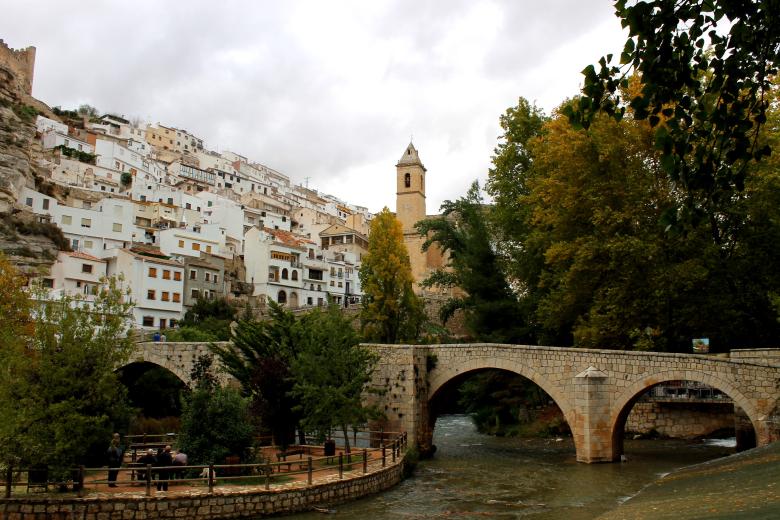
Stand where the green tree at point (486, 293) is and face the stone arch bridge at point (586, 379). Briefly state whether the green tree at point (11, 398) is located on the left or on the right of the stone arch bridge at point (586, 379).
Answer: right

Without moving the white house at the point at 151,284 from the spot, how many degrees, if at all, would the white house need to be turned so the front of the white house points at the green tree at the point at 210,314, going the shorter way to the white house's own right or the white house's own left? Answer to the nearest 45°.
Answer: approximately 45° to the white house's own left

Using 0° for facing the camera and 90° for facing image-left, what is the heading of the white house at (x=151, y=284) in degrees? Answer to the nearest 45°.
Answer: approximately 315°

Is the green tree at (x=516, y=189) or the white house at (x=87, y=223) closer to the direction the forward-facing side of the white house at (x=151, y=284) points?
the green tree

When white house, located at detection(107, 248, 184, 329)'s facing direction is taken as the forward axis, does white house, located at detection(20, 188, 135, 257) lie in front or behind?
behind
